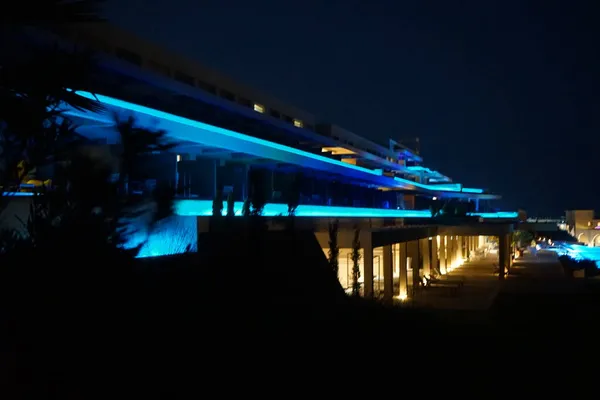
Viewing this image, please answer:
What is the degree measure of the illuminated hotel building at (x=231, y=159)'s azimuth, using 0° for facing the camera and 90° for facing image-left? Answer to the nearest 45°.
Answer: approximately 315°
